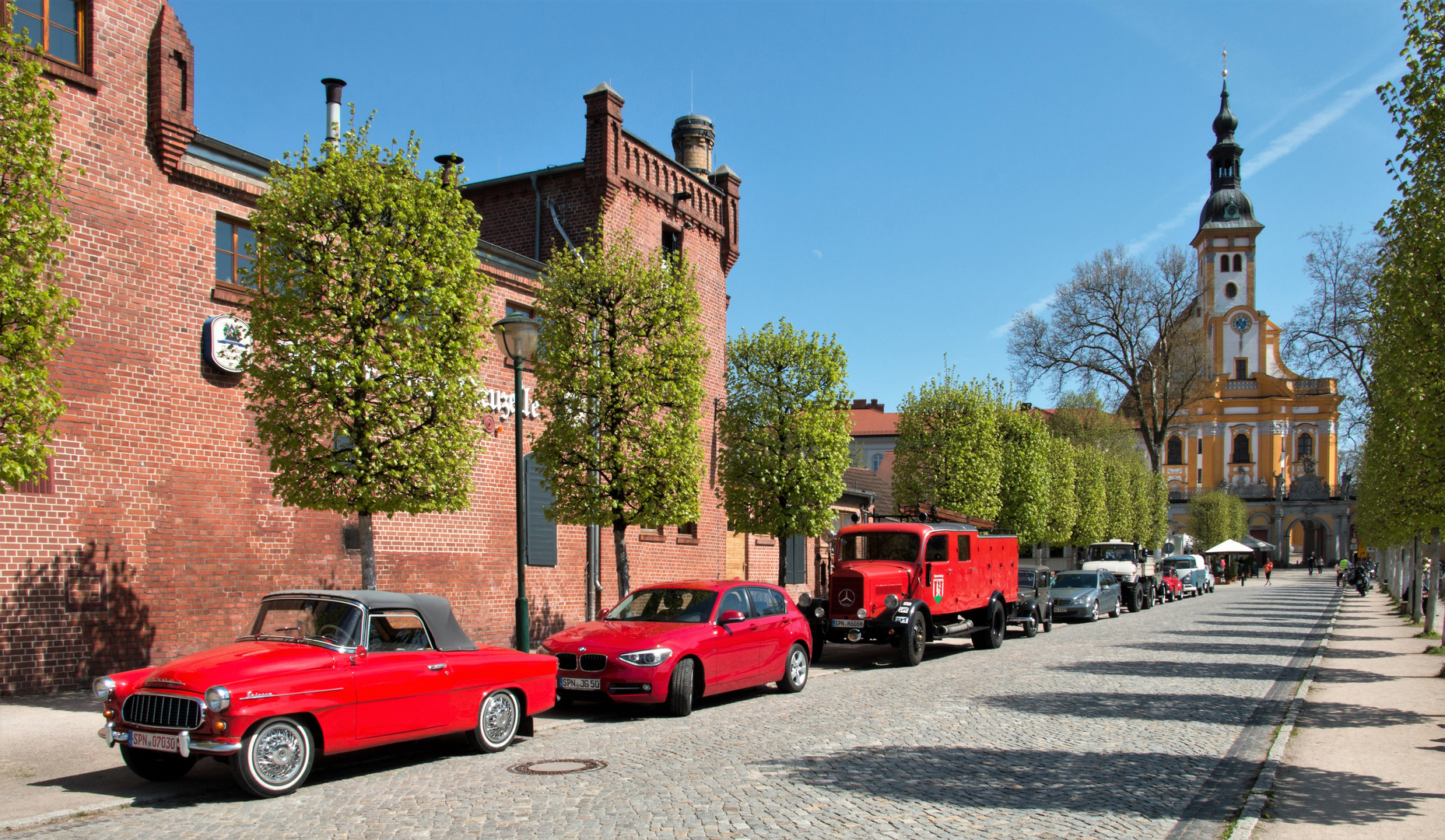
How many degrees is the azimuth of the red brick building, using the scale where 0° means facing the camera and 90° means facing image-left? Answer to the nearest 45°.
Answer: approximately 315°

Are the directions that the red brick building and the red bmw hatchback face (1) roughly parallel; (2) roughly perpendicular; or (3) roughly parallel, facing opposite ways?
roughly perpendicular

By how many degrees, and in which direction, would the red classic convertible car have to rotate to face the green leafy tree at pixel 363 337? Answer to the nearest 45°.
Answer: approximately 135° to its right

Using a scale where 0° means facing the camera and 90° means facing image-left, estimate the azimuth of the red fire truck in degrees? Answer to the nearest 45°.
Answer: approximately 45°
